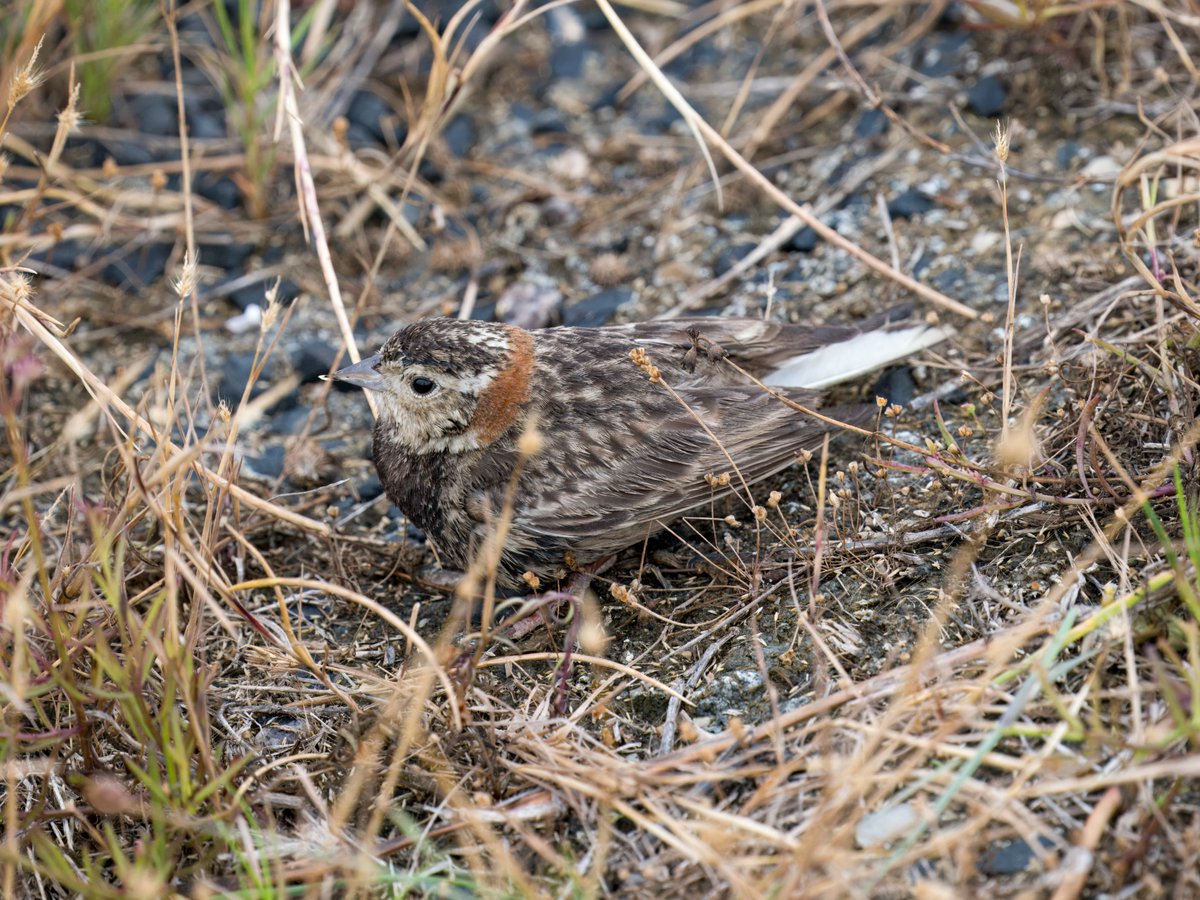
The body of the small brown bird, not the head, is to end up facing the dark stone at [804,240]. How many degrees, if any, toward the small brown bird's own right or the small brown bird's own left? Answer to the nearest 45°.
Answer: approximately 135° to the small brown bird's own right

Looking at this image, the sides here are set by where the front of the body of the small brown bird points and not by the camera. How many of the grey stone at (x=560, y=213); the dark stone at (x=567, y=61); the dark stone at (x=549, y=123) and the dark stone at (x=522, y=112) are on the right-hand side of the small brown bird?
4

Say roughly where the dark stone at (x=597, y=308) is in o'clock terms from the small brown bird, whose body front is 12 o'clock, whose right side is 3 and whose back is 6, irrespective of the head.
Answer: The dark stone is roughly at 3 o'clock from the small brown bird.

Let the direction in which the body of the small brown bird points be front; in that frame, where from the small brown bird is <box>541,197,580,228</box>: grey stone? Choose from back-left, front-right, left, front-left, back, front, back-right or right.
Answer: right

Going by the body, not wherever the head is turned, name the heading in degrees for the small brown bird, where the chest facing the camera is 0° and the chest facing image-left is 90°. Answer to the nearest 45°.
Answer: approximately 90°

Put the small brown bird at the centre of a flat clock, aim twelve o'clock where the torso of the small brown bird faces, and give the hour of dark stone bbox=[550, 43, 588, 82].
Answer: The dark stone is roughly at 3 o'clock from the small brown bird.

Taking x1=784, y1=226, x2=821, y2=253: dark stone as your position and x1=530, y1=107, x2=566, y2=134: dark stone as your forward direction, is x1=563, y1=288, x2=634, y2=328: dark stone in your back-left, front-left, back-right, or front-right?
front-left

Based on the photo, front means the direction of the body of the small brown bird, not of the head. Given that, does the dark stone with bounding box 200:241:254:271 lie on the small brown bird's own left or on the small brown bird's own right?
on the small brown bird's own right

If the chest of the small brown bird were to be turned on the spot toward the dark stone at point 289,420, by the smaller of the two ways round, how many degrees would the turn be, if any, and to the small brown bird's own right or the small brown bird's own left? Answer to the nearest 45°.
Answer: approximately 45° to the small brown bird's own right

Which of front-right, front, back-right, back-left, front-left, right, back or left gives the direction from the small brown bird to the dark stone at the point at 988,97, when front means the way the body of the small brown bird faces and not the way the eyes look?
back-right

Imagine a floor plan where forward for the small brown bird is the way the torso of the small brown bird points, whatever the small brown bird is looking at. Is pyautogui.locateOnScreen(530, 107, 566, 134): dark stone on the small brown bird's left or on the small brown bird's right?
on the small brown bird's right

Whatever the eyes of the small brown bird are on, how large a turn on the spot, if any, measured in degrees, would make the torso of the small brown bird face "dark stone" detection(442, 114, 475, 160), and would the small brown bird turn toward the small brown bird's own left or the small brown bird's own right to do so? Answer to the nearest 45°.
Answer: approximately 90° to the small brown bird's own right
